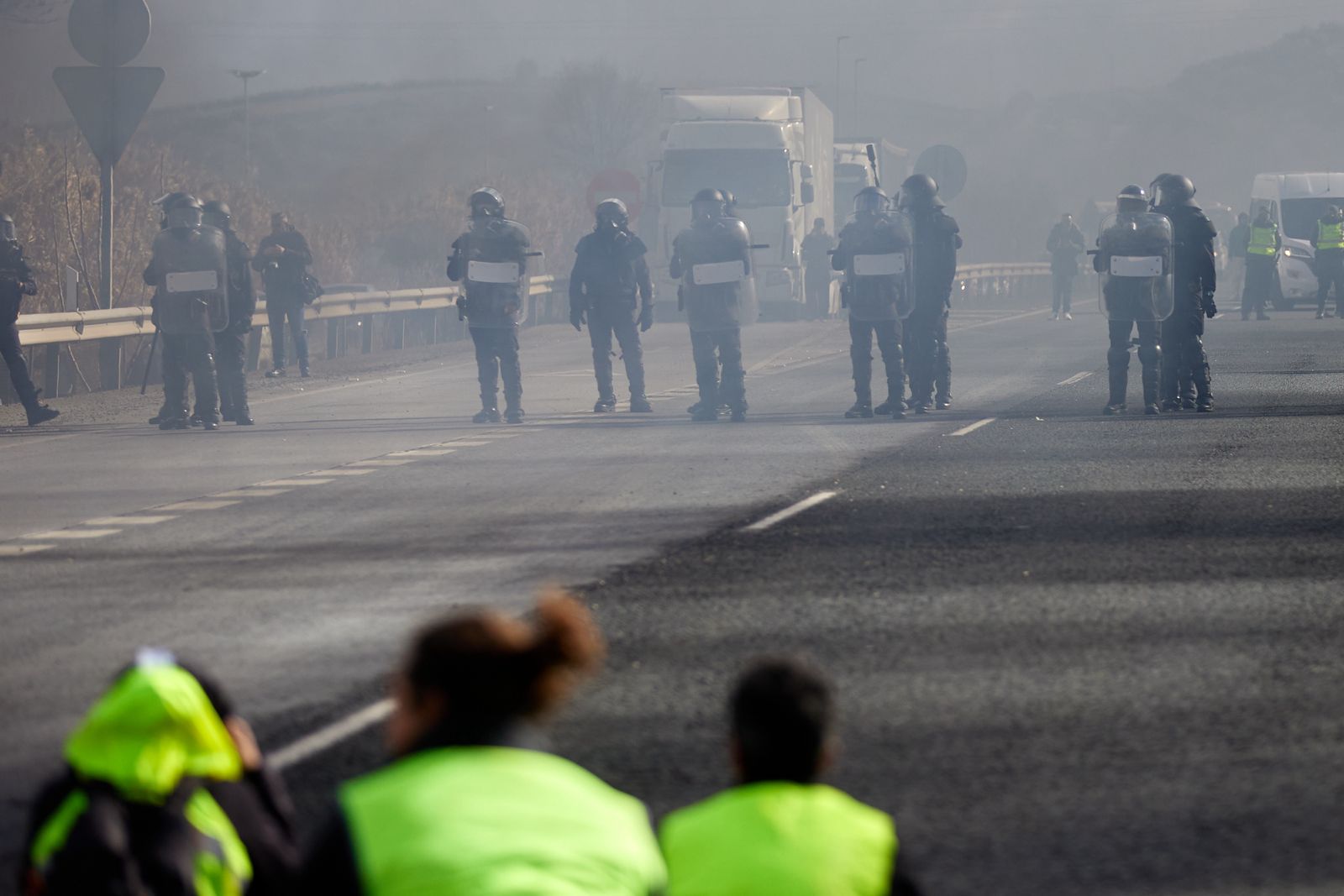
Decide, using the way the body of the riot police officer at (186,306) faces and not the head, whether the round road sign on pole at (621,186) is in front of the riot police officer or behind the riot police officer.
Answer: behind

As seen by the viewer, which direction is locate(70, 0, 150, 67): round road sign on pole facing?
away from the camera

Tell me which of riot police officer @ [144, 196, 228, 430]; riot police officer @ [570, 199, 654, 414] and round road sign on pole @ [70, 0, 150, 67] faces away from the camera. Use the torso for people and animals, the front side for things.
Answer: the round road sign on pole

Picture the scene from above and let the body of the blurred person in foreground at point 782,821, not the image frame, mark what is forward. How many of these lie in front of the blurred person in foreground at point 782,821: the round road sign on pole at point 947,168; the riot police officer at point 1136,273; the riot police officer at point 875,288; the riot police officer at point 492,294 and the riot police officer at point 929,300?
5

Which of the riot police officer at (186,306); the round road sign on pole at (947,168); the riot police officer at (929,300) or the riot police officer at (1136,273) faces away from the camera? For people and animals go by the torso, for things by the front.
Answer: the round road sign on pole

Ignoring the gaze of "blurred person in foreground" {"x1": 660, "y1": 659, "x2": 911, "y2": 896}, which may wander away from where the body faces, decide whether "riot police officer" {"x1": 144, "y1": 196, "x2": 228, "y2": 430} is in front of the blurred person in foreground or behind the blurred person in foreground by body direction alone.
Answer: in front

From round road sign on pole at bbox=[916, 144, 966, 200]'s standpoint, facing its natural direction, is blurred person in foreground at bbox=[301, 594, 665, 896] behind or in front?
behind

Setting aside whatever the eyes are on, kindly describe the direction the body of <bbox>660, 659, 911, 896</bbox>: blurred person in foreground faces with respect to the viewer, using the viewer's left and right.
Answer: facing away from the viewer

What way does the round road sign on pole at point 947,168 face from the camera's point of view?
away from the camera

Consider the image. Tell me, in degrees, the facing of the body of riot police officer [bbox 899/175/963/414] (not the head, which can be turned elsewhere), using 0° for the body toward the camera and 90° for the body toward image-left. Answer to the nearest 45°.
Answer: approximately 45°

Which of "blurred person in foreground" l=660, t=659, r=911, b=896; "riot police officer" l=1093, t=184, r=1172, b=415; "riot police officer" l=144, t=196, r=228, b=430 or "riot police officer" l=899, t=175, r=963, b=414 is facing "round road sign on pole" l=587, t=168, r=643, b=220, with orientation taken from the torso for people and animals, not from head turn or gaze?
the blurred person in foreground

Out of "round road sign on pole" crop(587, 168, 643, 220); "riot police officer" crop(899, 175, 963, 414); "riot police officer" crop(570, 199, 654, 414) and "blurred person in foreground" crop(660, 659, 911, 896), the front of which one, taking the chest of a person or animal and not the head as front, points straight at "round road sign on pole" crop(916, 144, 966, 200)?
the blurred person in foreground

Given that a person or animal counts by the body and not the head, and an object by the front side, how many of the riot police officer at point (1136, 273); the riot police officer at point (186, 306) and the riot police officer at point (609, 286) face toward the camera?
3

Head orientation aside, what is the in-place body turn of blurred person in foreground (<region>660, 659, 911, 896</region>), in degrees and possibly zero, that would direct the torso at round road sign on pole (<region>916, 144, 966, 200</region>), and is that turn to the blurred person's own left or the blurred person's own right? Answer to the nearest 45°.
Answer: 0° — they already face it

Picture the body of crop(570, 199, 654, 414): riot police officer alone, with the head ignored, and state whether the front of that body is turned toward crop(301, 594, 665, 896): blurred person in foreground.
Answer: yes

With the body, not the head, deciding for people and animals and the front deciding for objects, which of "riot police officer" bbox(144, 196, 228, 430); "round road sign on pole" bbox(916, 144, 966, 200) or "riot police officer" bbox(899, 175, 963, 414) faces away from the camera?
the round road sign on pole

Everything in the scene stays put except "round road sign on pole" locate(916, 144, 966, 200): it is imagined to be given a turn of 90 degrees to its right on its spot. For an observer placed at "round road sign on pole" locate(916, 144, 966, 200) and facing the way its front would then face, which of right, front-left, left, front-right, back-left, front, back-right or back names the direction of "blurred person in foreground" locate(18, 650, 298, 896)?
right

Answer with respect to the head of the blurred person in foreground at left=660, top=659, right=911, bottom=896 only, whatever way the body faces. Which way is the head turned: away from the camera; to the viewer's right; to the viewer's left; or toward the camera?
away from the camera

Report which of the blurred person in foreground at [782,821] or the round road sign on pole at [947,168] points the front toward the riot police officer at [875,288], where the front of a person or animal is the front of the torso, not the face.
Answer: the blurred person in foreground

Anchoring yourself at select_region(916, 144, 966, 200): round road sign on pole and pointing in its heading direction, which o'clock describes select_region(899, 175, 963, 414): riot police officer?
The riot police officer is roughly at 6 o'clock from the round road sign on pole.
